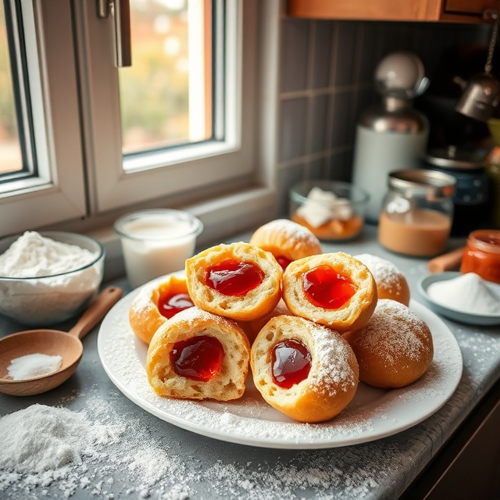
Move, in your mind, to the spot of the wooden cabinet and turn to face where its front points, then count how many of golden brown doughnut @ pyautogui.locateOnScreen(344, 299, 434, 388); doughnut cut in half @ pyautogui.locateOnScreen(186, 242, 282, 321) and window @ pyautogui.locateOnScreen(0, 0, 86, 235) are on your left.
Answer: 0

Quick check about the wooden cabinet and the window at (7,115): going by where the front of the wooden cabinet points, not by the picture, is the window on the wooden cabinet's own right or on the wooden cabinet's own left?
on the wooden cabinet's own right

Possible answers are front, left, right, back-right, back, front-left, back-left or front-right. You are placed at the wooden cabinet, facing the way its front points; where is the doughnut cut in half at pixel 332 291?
front-right

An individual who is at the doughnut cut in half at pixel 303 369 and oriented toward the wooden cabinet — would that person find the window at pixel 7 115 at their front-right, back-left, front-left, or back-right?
front-left

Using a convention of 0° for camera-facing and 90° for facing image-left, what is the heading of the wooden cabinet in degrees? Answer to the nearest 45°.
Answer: approximately 315°

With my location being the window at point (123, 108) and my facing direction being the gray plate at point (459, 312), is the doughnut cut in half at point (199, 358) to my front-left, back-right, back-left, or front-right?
front-right

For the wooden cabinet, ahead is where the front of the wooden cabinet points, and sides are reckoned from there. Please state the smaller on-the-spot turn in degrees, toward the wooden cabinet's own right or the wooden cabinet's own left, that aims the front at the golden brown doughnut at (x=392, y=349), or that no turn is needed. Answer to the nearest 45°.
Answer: approximately 45° to the wooden cabinet's own right

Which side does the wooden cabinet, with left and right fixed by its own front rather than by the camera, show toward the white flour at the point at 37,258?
right

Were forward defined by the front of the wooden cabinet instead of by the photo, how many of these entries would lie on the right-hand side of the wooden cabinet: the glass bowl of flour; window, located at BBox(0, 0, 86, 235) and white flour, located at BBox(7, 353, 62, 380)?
3

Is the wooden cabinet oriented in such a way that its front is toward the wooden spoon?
no

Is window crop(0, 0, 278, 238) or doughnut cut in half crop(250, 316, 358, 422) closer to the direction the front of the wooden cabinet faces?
the doughnut cut in half

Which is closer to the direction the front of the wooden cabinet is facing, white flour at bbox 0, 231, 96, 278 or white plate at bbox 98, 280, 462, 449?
the white plate

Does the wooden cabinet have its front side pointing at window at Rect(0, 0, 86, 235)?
no
